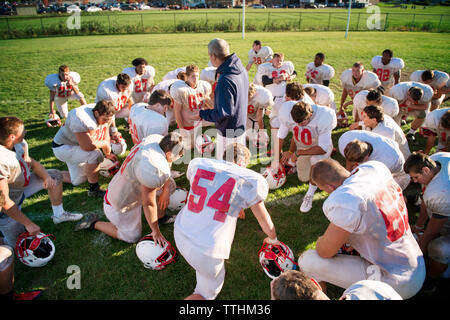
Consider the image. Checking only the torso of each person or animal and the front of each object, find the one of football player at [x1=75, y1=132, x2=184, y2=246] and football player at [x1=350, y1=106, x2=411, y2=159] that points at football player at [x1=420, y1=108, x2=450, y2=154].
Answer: football player at [x1=75, y1=132, x2=184, y2=246]

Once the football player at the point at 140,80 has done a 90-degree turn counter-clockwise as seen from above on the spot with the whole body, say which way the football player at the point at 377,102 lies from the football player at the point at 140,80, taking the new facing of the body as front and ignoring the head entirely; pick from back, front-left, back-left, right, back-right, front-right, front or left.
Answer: front-right

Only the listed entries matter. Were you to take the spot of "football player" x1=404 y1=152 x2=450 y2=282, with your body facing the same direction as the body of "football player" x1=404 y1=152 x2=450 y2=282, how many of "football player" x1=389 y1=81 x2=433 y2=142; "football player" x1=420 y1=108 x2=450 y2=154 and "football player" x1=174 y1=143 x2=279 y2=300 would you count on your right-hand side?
2

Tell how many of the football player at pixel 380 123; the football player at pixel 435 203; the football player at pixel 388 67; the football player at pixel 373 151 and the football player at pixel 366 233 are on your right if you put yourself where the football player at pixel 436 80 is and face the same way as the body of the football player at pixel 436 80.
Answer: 1

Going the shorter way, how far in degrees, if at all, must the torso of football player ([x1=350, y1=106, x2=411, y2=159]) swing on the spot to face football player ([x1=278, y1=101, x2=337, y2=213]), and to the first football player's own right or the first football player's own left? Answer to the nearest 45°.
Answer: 0° — they already face them

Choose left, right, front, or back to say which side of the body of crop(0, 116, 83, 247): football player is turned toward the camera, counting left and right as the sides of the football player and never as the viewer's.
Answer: right

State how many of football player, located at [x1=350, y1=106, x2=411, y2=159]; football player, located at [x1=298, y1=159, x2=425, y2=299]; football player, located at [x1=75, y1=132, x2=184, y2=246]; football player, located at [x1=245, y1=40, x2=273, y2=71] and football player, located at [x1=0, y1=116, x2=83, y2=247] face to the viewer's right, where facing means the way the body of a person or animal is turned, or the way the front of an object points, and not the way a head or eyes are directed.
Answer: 2

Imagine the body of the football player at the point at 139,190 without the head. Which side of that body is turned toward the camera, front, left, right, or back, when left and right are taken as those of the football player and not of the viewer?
right

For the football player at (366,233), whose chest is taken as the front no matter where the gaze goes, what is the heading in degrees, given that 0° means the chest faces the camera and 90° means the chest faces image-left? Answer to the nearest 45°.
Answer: approximately 135°

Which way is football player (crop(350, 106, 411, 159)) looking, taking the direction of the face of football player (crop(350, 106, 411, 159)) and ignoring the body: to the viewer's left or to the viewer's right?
to the viewer's left

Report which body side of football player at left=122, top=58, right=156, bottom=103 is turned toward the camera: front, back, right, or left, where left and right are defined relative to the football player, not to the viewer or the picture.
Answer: front

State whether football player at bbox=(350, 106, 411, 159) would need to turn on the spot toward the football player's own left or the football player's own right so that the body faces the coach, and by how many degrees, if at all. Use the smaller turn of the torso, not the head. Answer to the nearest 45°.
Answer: approximately 45° to the football player's own left

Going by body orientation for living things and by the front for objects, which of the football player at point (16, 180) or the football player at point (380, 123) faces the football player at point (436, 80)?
the football player at point (16, 180)

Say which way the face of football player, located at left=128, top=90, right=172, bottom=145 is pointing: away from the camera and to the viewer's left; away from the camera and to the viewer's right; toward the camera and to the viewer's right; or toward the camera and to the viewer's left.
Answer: away from the camera and to the viewer's right

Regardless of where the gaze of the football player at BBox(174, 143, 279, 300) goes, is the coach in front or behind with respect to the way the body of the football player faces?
in front
